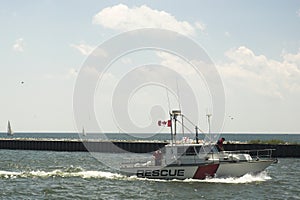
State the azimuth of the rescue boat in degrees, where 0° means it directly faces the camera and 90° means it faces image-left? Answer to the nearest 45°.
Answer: approximately 270°
